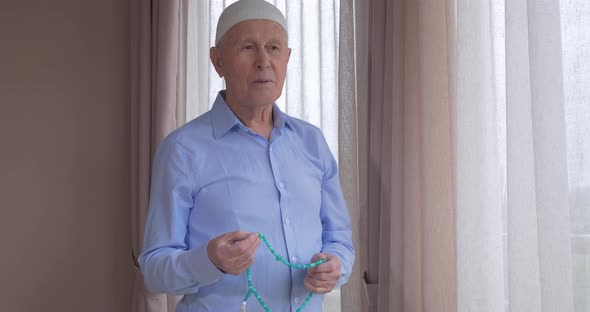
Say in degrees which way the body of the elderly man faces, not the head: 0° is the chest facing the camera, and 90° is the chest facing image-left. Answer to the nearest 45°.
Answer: approximately 315°

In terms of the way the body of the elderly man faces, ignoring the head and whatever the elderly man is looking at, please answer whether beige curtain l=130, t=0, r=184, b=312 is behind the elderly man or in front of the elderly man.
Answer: behind
